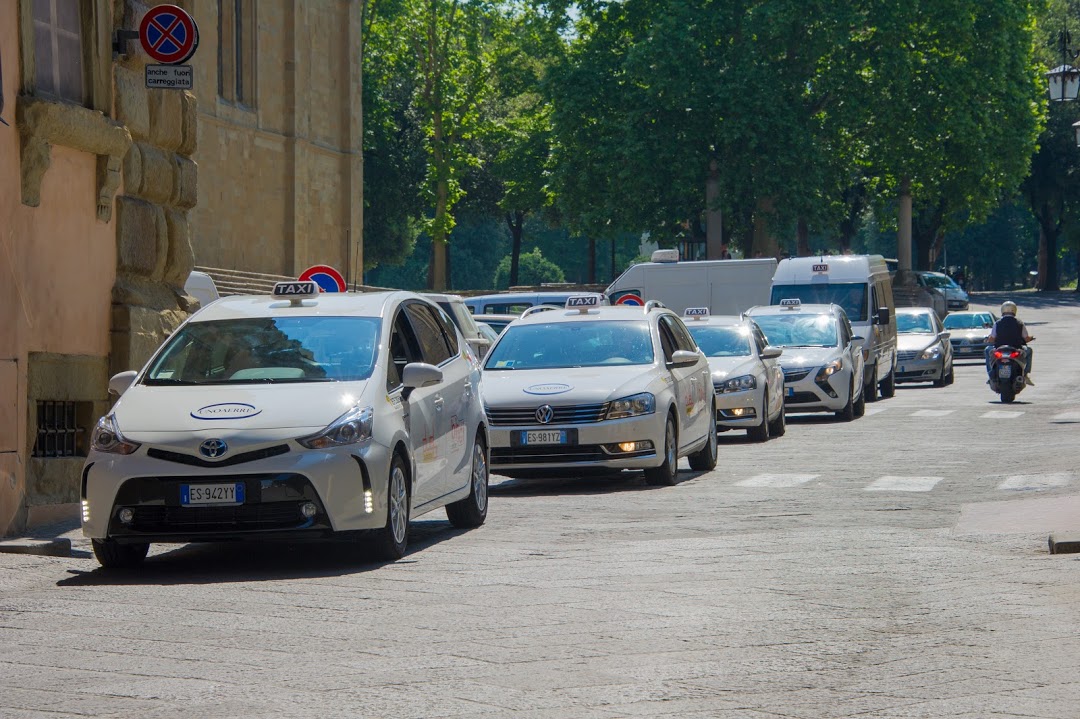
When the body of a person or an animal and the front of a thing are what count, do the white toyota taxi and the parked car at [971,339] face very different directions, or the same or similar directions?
same or similar directions

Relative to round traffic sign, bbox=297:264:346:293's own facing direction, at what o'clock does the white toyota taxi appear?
The white toyota taxi is roughly at 12 o'clock from the round traffic sign.

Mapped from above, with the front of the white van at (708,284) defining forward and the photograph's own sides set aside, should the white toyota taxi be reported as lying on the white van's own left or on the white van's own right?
on the white van's own left

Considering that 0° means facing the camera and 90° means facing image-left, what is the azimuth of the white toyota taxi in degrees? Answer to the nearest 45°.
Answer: approximately 45°

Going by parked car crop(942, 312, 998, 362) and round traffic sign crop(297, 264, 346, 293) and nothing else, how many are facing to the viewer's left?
0

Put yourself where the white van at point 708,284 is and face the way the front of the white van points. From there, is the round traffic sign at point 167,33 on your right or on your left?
on your left

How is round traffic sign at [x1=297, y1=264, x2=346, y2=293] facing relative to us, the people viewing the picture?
facing the viewer

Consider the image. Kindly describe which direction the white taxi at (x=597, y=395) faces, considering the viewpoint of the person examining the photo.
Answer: facing the viewer and to the left of the viewer

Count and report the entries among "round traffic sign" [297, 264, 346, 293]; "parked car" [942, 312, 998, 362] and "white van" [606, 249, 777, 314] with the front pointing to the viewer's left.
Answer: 1

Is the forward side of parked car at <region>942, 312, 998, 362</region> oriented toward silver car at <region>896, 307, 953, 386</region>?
yes

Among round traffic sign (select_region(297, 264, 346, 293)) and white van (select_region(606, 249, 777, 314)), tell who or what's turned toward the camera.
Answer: the round traffic sign

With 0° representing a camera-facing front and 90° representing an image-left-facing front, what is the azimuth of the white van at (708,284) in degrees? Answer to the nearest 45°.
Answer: approximately 90°

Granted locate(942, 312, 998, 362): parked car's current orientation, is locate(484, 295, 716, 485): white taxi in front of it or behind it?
in front

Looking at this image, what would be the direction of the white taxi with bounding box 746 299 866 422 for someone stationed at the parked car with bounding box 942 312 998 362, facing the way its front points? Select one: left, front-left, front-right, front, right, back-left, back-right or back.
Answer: front

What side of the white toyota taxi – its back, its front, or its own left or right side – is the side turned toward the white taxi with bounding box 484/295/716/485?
back
